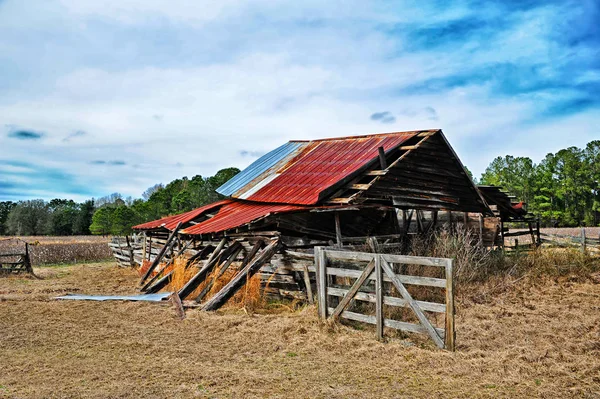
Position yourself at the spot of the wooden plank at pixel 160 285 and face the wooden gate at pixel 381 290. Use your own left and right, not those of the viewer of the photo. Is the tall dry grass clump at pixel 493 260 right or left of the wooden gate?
left

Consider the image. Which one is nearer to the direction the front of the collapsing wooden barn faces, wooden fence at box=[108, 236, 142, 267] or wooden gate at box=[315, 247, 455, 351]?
the wooden gate

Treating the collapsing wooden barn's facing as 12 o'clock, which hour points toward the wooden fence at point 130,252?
The wooden fence is roughly at 6 o'clock from the collapsing wooden barn.

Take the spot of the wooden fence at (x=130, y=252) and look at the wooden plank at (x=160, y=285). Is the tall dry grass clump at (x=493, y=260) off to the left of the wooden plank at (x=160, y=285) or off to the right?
left

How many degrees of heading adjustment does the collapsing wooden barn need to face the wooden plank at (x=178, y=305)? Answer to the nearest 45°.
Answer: approximately 90° to its right

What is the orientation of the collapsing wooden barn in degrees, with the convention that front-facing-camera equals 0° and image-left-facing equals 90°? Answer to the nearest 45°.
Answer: approximately 315°

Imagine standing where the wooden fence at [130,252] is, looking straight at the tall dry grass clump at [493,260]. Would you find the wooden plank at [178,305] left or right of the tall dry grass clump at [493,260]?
right

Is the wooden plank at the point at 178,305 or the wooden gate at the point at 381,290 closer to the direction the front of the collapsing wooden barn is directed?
the wooden gate

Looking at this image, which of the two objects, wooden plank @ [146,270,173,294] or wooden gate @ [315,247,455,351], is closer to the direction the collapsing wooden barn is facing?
the wooden gate
